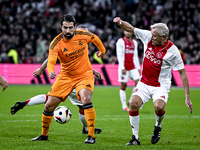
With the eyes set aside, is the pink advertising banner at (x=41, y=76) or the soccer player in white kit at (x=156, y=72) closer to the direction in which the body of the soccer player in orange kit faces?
the soccer player in white kit

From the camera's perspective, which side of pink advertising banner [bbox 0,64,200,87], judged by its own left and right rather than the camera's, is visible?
front

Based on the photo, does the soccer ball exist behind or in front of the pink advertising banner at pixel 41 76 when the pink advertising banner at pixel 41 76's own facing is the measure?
in front

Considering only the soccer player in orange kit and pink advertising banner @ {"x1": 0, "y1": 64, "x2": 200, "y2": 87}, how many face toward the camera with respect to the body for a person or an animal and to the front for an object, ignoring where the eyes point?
2

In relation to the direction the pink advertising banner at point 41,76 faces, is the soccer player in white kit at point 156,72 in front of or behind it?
in front

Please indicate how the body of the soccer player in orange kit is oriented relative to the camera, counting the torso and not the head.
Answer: toward the camera

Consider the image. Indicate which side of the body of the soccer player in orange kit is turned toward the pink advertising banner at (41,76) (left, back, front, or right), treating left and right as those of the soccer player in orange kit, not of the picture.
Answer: back

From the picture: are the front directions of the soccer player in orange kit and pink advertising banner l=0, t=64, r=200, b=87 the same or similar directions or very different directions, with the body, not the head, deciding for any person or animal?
same or similar directions

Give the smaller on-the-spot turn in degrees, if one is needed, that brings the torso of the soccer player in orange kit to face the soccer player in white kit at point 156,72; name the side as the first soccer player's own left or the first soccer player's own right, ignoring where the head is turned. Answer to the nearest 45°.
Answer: approximately 90° to the first soccer player's own left

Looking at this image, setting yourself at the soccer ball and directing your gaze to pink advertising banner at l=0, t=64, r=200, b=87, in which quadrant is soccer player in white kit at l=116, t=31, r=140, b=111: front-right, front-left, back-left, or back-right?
front-right

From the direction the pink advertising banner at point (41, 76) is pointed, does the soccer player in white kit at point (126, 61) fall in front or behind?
in front

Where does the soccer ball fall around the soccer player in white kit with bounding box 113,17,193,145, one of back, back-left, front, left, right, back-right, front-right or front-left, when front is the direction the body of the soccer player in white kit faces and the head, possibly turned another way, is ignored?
front-right

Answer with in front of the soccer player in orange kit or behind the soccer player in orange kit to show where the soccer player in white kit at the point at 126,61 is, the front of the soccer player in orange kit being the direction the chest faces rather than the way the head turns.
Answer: behind

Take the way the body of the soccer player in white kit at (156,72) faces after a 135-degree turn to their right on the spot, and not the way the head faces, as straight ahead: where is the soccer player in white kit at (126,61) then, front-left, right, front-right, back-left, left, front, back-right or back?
front

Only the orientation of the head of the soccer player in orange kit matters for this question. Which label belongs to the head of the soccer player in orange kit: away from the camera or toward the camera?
toward the camera

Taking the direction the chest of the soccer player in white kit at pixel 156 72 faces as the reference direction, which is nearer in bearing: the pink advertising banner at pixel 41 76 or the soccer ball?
the soccer ball
